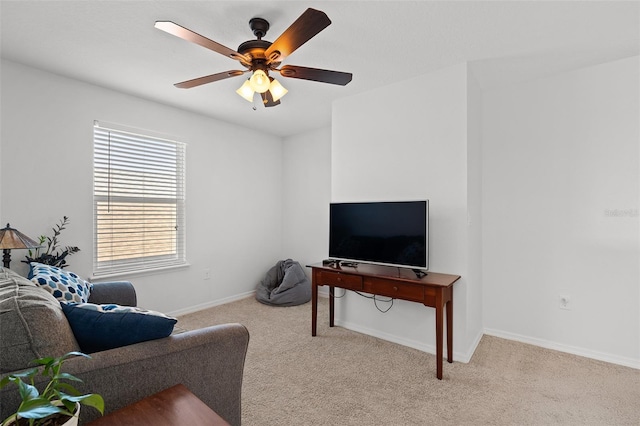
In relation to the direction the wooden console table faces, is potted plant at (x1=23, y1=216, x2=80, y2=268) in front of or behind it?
in front

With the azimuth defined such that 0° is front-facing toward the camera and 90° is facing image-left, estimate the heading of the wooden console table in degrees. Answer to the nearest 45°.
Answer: approximately 45°

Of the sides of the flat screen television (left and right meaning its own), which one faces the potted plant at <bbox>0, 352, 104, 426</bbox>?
front

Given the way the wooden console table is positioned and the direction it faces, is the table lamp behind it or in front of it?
in front

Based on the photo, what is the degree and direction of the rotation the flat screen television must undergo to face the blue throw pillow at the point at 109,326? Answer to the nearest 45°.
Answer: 0° — it already faces it

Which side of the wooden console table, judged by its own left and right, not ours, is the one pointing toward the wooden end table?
front

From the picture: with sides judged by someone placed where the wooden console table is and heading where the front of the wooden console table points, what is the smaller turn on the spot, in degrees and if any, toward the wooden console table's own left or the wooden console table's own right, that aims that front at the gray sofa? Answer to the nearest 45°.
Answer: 0° — it already faces it

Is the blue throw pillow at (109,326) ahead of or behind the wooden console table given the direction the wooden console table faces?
ahead
